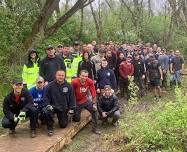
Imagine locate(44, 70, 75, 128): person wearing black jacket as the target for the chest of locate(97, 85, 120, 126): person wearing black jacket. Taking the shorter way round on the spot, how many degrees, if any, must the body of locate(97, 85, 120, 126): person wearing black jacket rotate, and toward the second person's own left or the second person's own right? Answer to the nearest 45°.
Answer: approximately 45° to the second person's own right

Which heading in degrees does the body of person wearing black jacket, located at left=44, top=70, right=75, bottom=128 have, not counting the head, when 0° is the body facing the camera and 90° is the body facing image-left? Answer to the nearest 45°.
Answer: approximately 0°

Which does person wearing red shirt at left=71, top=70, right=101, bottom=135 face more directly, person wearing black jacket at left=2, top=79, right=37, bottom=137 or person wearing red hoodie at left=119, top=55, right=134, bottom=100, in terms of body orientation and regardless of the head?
the person wearing black jacket

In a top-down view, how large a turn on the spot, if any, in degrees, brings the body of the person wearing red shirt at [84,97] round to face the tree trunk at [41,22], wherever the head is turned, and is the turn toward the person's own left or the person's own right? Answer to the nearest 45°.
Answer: approximately 180°

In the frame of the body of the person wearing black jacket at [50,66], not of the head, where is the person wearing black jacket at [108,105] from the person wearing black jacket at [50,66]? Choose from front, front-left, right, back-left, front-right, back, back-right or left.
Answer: left

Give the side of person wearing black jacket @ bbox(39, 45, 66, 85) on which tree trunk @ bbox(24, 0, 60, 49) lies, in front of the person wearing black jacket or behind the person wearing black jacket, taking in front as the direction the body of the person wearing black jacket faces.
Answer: behind
